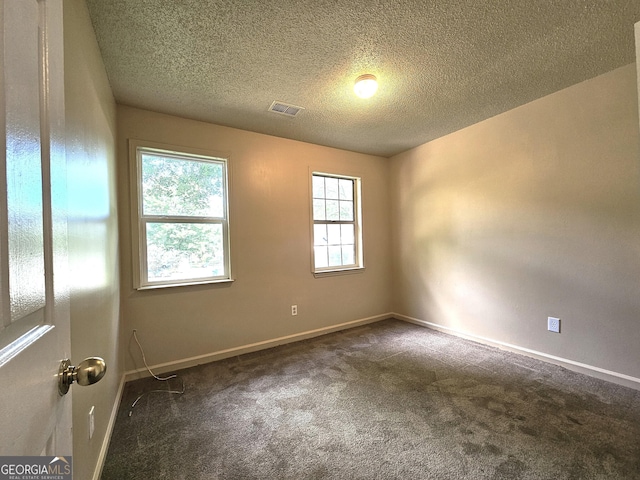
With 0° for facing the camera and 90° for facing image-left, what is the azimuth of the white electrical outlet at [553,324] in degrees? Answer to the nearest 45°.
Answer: approximately 45°

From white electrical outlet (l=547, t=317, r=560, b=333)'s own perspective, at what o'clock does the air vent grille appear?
The air vent grille is roughly at 12 o'clock from the white electrical outlet.

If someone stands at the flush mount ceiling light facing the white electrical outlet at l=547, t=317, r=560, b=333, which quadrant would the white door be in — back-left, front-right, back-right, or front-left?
back-right

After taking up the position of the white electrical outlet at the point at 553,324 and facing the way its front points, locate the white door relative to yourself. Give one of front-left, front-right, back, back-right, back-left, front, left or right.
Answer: front-left

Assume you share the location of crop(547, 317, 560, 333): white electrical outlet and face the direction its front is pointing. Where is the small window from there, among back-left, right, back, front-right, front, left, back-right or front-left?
front-right
